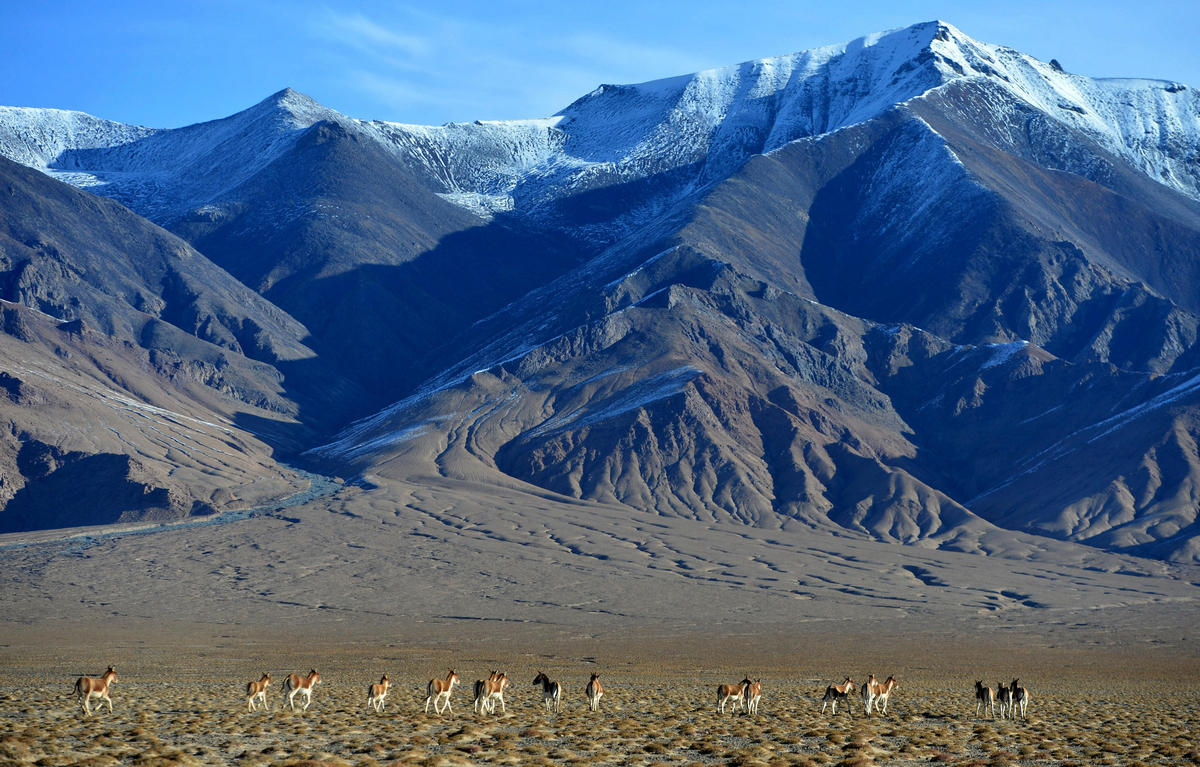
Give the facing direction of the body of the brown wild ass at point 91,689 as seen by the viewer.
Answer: to the viewer's right

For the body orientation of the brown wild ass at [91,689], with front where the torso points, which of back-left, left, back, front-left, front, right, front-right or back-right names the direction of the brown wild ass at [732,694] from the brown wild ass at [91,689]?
front

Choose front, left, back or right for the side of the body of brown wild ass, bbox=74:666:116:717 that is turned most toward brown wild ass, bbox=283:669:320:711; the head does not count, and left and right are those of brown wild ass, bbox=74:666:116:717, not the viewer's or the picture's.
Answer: front

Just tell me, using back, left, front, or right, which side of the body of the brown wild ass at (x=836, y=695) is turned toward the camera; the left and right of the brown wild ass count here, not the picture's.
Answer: right

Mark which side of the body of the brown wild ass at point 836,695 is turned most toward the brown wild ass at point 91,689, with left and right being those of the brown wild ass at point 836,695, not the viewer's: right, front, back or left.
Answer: back

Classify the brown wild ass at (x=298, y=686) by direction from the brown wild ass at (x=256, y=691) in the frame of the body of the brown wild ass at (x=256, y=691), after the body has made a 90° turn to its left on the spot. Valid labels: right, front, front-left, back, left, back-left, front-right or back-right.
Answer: right

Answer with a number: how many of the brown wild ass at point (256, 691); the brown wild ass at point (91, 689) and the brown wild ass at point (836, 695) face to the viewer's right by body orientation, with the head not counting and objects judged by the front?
3

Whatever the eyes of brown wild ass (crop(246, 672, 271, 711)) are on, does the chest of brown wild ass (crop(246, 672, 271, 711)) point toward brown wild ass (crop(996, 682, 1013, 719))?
yes

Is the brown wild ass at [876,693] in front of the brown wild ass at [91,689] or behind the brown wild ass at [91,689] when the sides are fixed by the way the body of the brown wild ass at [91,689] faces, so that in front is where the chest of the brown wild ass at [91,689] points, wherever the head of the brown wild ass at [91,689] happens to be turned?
in front

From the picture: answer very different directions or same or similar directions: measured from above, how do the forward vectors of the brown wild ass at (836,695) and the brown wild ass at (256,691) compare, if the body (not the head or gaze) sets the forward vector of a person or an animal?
same or similar directions
